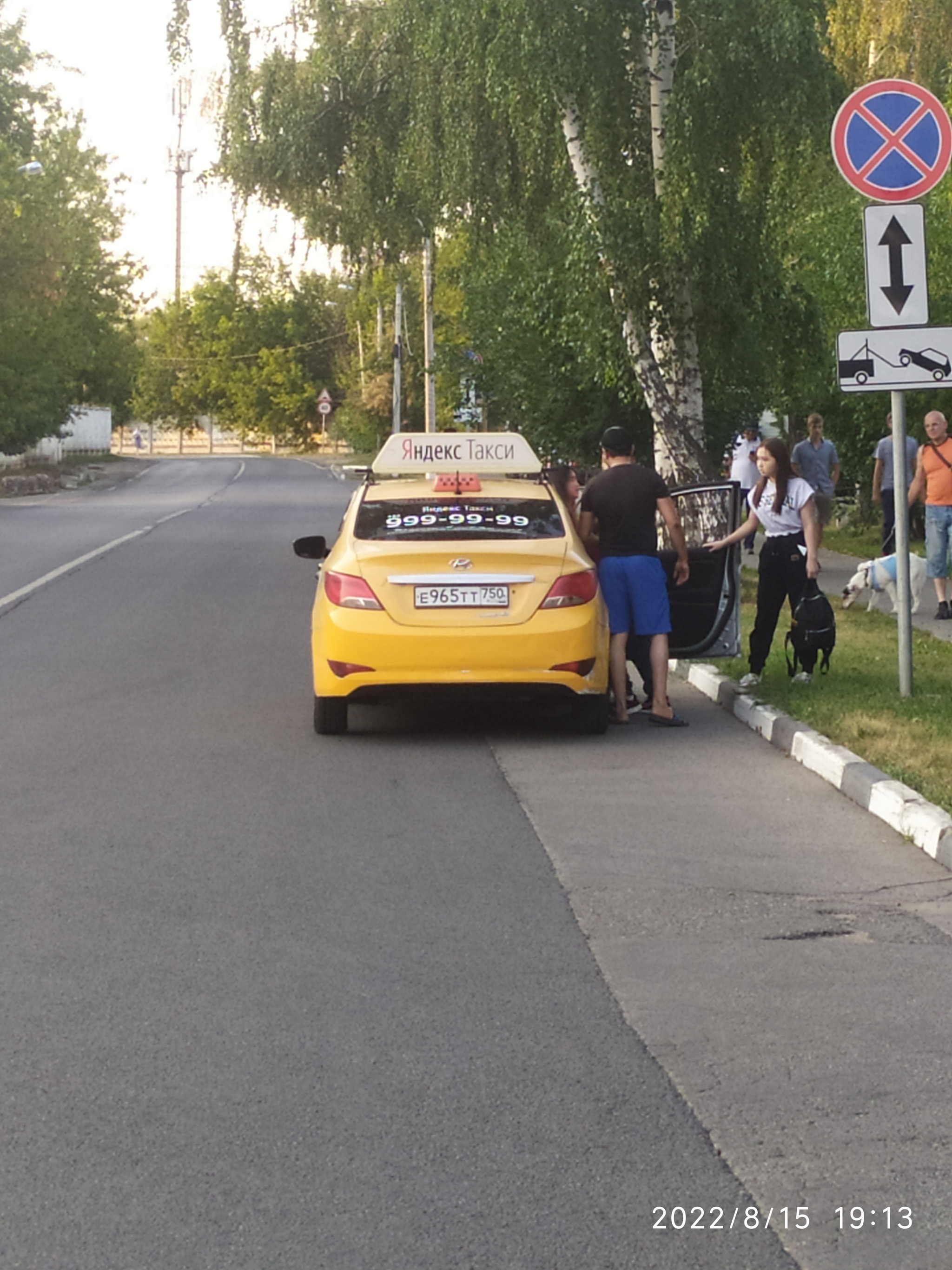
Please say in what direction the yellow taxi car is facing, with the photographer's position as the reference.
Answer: facing away from the viewer

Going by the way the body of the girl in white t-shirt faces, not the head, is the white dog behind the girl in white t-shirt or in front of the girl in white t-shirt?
behind

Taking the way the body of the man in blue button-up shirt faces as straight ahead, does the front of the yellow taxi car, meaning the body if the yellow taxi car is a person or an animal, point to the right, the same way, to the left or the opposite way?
the opposite way

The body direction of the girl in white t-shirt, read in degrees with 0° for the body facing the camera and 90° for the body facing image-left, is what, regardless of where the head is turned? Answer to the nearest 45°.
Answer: approximately 45°

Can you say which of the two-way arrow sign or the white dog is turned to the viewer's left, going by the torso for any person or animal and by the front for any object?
the white dog

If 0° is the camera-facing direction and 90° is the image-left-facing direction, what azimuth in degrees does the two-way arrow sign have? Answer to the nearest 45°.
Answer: approximately 0°

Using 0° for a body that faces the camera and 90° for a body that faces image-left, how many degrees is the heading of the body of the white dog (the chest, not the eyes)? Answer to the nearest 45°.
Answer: approximately 90°

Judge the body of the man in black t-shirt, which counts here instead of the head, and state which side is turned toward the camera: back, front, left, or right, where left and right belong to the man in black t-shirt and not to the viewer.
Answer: back

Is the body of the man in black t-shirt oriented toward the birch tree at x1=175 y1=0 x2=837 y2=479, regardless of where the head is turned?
yes
